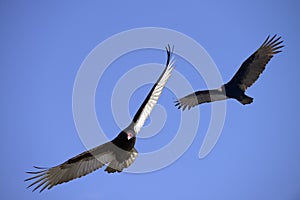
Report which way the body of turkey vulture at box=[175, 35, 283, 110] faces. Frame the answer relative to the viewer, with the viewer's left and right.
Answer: facing the viewer and to the left of the viewer

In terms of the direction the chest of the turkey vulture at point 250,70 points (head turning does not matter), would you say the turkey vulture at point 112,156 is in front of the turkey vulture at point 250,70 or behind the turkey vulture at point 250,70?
in front

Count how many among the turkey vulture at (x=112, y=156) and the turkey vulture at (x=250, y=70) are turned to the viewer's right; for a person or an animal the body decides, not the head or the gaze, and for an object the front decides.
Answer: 0
